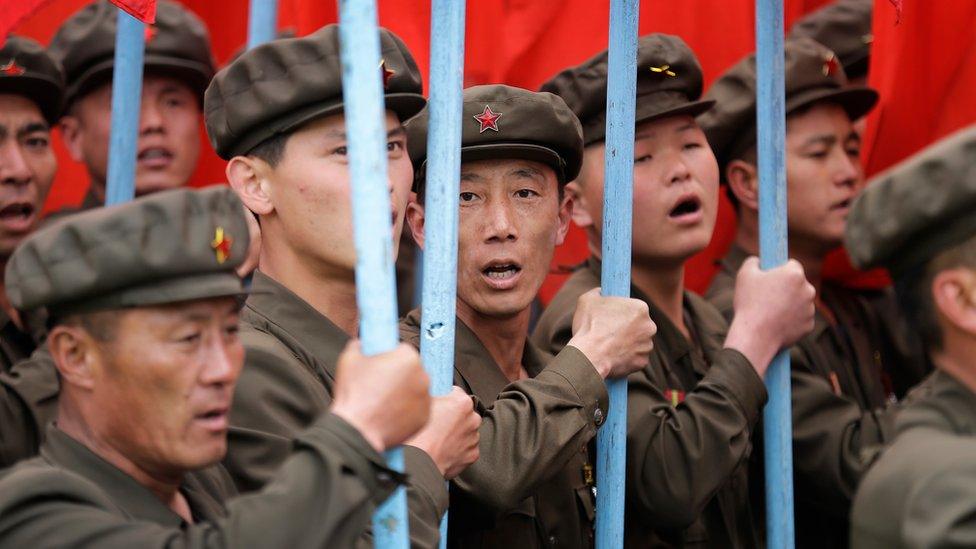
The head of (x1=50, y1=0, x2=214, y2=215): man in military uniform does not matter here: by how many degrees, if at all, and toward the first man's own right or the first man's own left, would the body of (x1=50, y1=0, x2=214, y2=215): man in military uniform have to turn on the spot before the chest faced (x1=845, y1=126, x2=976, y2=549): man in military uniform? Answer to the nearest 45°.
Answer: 0° — they already face them

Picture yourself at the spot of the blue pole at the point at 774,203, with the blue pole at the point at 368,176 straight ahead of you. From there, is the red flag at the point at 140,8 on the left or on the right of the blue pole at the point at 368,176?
right

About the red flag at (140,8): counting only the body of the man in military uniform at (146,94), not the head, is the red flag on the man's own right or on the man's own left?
on the man's own right

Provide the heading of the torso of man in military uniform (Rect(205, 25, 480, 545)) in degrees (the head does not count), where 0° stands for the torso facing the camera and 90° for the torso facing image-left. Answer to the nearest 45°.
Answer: approximately 315°

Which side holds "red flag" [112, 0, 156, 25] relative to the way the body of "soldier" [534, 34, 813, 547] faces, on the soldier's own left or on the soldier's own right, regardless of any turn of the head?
on the soldier's own right

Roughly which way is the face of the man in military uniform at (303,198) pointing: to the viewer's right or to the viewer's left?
to the viewer's right

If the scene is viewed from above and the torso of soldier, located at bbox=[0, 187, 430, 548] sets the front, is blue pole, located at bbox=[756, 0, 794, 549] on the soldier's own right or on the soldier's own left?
on the soldier's own left

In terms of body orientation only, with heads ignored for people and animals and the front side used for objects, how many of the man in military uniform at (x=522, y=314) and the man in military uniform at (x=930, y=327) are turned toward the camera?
1

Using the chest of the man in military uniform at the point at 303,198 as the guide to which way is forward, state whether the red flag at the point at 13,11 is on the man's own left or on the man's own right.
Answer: on the man's own right

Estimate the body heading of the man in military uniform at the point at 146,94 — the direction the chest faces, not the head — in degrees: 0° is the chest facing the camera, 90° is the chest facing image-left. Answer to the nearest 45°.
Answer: approximately 315°
